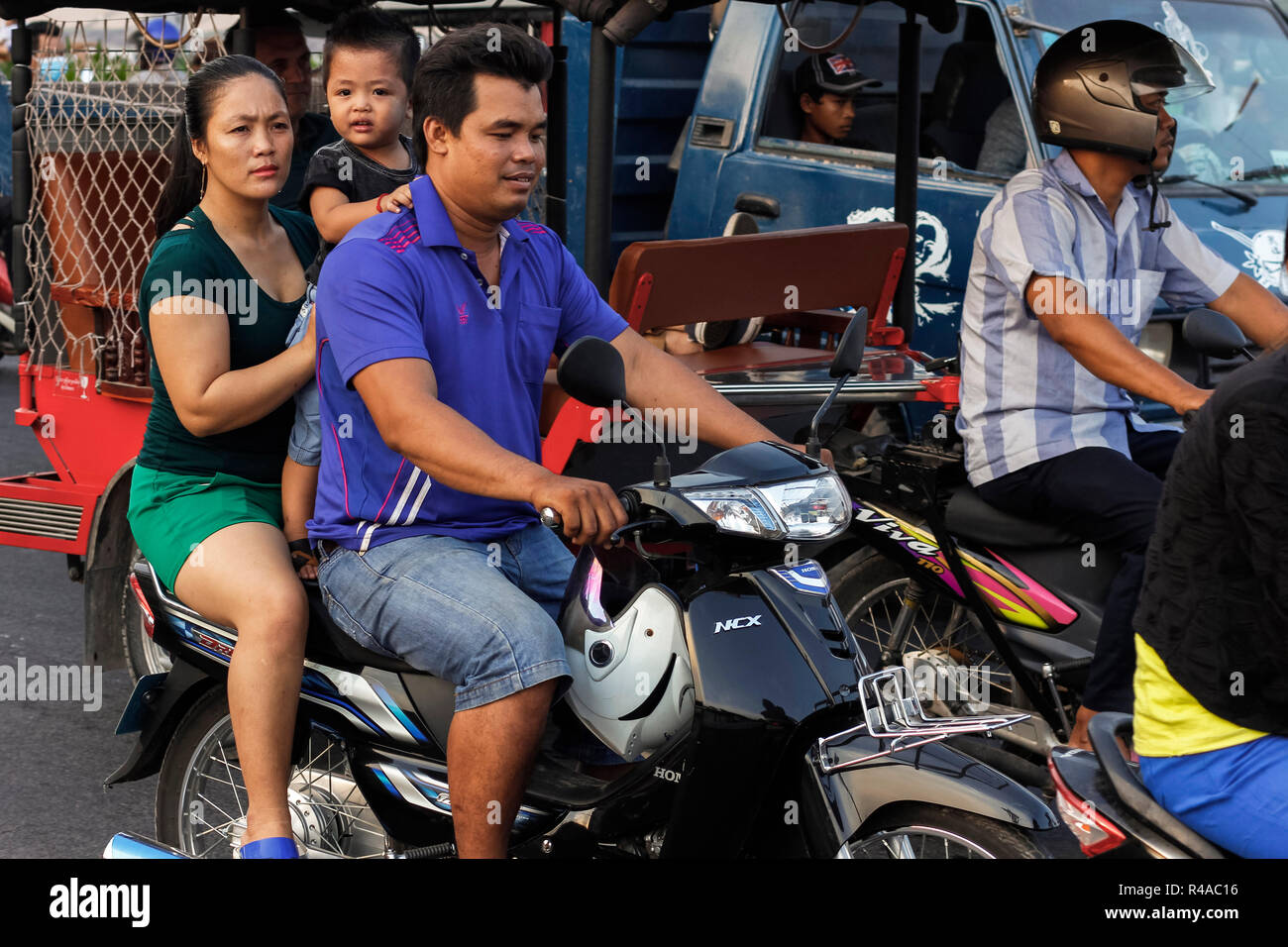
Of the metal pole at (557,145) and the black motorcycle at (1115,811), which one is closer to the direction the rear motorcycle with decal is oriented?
the black motorcycle

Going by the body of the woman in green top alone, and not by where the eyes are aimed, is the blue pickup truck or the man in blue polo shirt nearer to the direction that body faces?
the man in blue polo shirt

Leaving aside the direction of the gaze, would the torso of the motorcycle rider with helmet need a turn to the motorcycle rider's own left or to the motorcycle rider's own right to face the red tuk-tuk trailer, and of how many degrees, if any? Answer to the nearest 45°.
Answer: approximately 135° to the motorcycle rider's own right

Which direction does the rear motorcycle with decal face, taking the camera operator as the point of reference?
facing the viewer and to the right of the viewer

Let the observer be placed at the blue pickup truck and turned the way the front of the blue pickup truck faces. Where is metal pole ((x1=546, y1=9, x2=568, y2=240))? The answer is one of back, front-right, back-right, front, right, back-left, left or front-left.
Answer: right

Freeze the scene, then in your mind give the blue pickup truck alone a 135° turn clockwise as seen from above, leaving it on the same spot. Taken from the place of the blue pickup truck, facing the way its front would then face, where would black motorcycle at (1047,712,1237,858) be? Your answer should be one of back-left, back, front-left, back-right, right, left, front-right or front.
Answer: left

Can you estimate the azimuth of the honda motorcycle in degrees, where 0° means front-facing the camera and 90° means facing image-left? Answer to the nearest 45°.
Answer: approximately 315°

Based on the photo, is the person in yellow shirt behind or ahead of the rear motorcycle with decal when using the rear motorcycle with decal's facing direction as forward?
ahead

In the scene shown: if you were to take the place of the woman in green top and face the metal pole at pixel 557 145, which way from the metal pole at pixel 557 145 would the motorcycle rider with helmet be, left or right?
right

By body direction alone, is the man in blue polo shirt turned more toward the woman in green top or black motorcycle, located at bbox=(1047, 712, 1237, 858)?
the black motorcycle

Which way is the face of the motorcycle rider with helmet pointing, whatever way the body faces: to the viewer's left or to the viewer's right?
to the viewer's right
